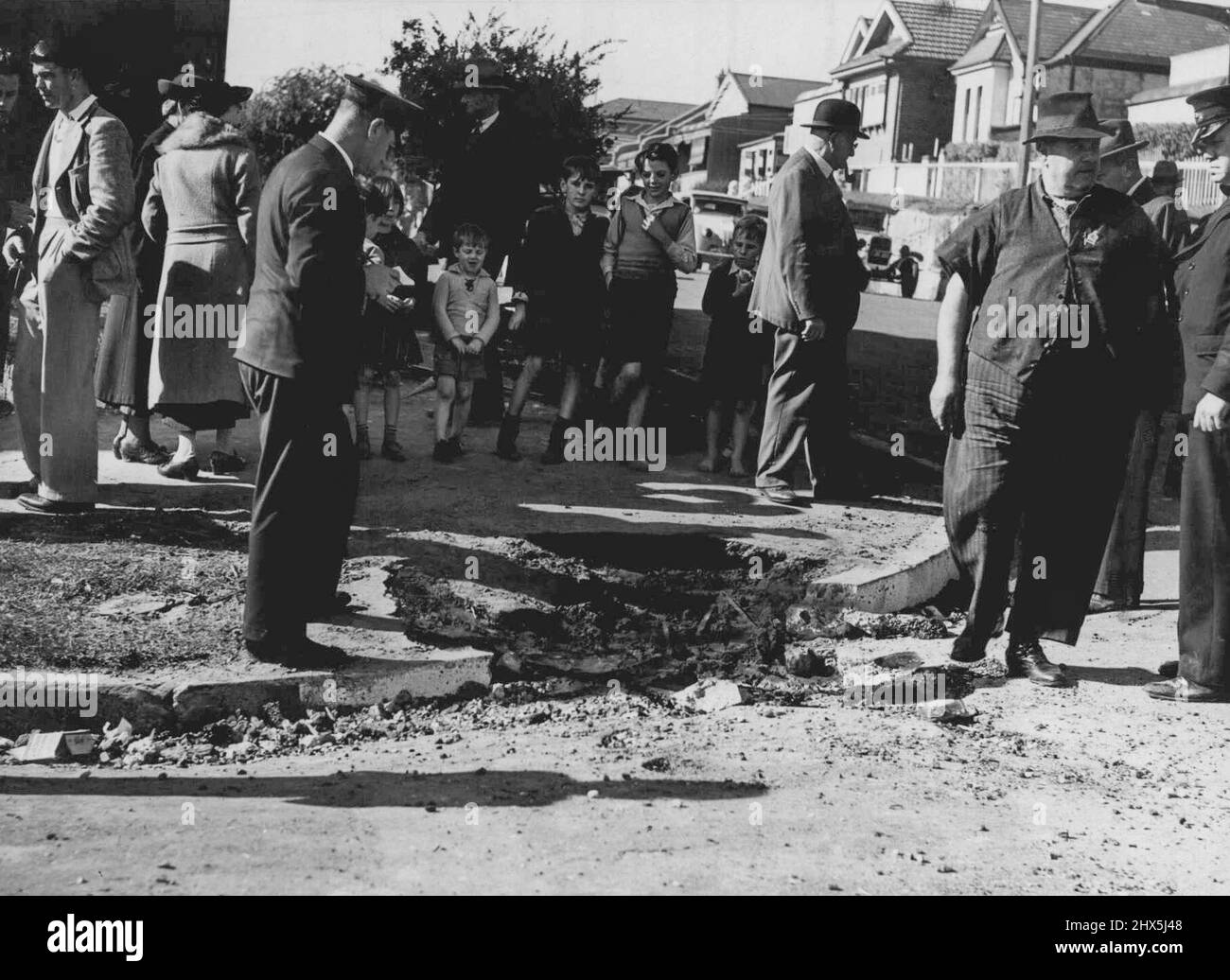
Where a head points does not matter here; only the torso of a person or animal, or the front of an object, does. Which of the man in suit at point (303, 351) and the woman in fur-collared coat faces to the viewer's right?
the man in suit

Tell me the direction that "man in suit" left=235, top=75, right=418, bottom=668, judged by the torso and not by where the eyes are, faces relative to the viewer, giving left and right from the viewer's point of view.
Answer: facing to the right of the viewer

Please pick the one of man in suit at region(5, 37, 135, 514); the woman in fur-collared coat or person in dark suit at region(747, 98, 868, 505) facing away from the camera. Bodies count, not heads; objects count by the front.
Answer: the woman in fur-collared coat

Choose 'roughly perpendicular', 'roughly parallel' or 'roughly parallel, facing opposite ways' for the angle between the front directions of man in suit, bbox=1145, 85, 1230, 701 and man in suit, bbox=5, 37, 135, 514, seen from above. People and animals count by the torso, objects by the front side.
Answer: roughly perpendicular

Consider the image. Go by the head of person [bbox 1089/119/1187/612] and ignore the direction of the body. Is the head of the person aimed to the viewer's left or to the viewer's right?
to the viewer's left

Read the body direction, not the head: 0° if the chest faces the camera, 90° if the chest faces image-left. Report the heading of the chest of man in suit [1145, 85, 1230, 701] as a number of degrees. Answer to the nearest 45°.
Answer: approximately 90°

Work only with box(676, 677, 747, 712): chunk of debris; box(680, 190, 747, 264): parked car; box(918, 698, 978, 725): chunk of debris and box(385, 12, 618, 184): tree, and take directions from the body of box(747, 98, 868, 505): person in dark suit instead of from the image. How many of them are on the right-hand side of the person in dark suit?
2

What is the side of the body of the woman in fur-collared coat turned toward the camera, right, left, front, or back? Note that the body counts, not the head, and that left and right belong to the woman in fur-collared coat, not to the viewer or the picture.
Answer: back

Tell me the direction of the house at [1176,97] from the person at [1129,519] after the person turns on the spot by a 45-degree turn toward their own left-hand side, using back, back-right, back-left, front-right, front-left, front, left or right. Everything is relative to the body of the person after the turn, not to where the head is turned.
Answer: back-right
